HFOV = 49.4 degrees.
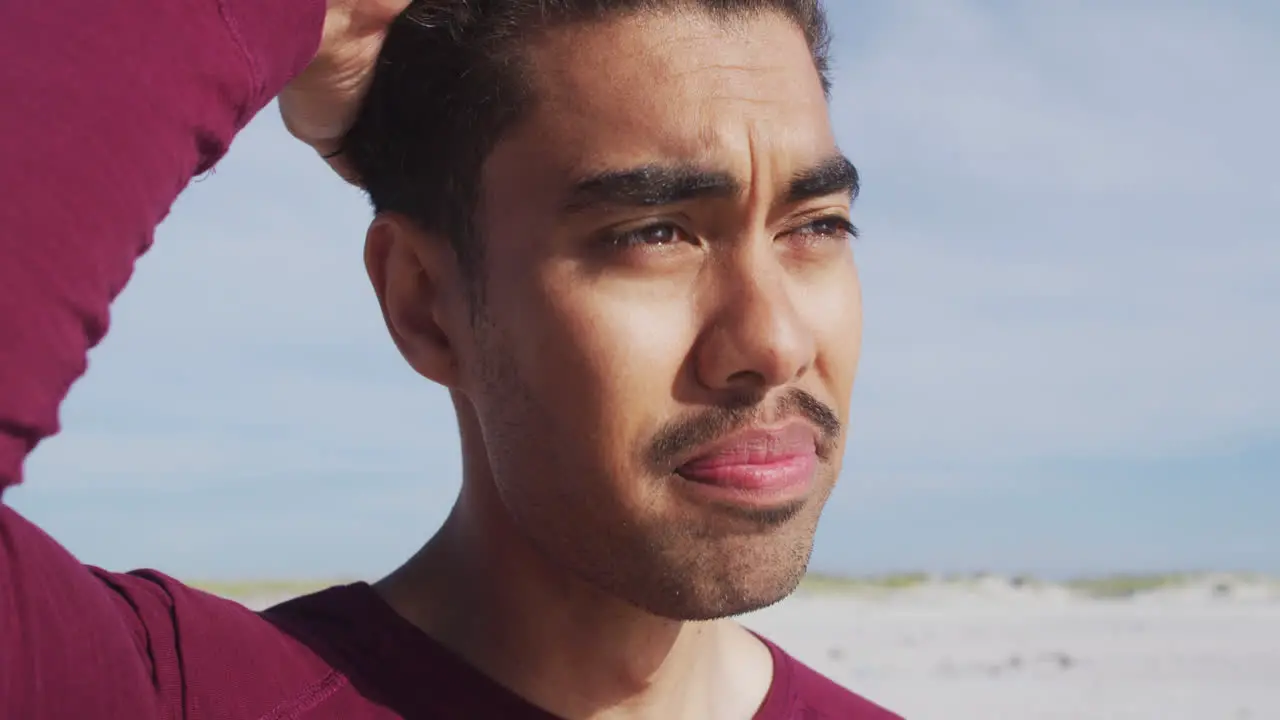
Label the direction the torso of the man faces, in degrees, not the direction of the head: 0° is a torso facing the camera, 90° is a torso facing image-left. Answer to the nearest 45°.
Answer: approximately 315°

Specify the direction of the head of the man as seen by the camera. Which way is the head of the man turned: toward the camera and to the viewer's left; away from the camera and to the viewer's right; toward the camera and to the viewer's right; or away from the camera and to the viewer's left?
toward the camera and to the viewer's right
